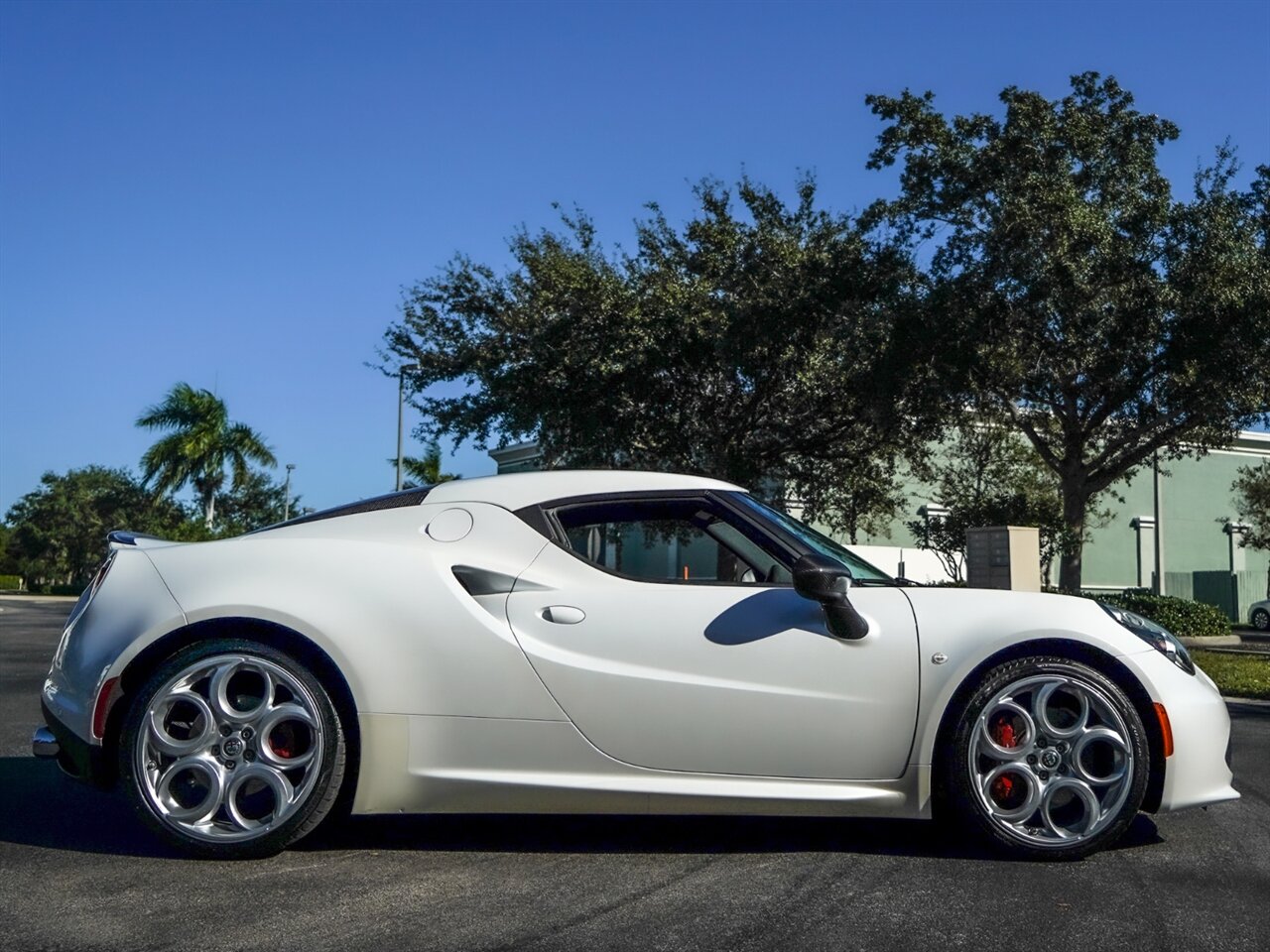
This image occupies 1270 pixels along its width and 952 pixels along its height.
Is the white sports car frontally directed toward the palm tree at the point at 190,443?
no

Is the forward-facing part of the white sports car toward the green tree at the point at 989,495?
no

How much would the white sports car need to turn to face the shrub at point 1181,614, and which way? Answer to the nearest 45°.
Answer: approximately 45° to its left

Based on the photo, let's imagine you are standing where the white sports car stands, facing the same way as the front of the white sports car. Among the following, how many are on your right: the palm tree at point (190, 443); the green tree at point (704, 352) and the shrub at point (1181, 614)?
0

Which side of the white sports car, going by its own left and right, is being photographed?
right

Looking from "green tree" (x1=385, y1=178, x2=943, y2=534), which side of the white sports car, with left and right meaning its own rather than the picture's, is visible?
left

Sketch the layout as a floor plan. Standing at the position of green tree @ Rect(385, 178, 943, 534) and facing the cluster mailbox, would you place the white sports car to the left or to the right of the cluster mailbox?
right

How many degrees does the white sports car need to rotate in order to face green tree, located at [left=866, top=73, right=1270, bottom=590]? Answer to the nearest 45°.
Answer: approximately 45° to its left
